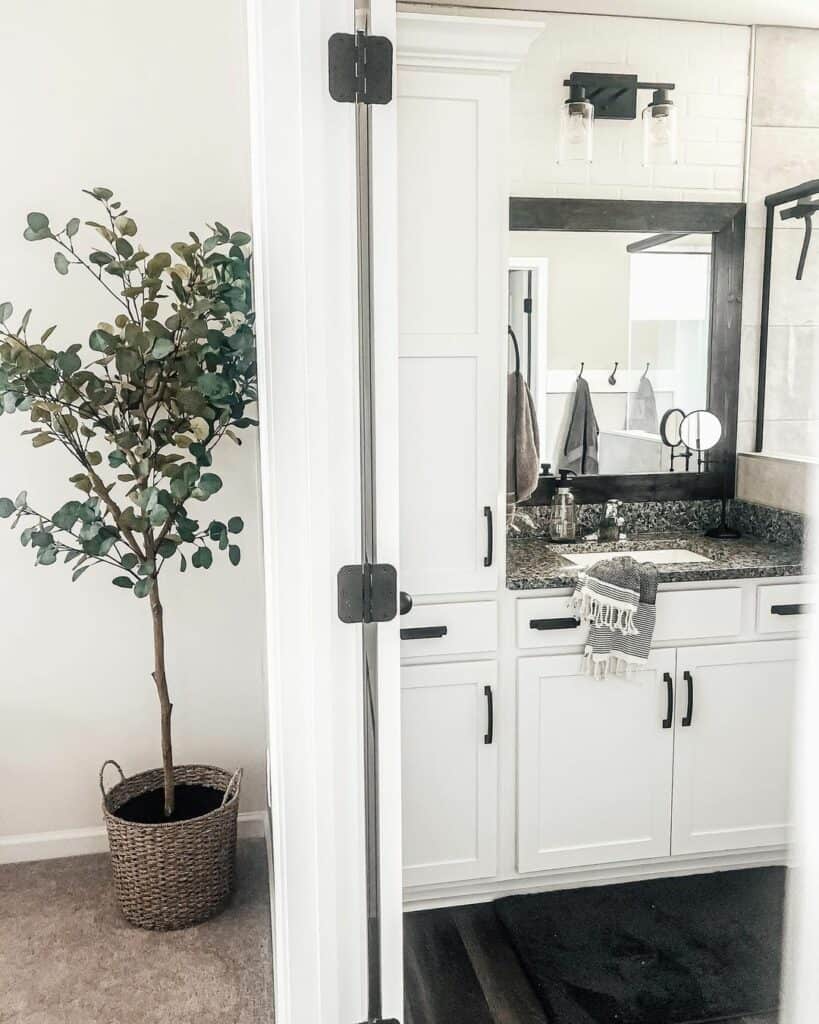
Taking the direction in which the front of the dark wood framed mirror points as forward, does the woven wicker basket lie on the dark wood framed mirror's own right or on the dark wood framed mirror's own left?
on the dark wood framed mirror's own right

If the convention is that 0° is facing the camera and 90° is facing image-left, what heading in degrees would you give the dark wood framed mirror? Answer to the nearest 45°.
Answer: approximately 0°
